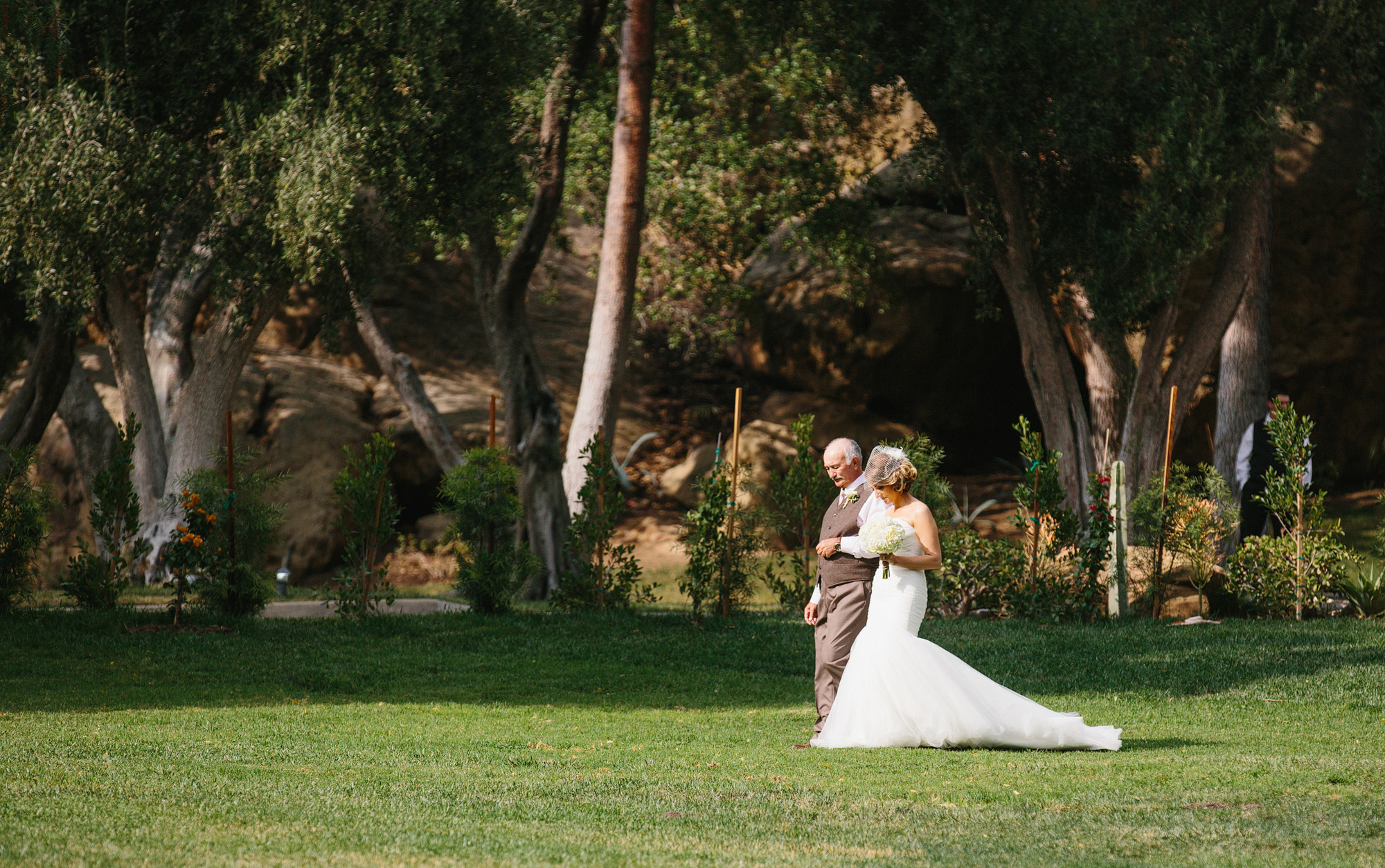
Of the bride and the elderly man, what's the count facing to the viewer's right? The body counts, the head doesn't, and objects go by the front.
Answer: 0

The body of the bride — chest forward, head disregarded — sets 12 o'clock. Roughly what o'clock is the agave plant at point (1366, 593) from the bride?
The agave plant is roughly at 4 o'clock from the bride.

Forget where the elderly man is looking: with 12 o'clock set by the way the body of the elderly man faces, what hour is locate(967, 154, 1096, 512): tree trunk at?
The tree trunk is roughly at 5 o'clock from the elderly man.

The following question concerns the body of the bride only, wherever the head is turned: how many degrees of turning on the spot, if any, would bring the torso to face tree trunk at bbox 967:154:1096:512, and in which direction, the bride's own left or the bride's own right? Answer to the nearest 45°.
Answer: approximately 90° to the bride's own right

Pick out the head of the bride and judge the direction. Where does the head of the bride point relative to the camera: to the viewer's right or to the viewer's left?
to the viewer's left

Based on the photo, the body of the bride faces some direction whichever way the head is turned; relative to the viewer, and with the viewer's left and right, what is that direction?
facing to the left of the viewer

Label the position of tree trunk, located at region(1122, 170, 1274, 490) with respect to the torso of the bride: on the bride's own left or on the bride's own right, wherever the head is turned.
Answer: on the bride's own right

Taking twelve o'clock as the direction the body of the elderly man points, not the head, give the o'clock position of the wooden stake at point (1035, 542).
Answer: The wooden stake is roughly at 5 o'clock from the elderly man.
